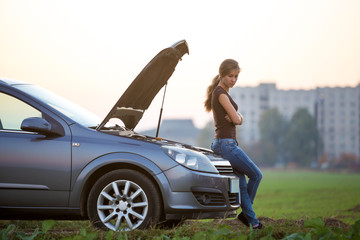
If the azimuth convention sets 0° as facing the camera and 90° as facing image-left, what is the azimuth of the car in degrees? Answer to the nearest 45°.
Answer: approximately 270°

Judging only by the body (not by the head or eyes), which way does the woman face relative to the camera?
to the viewer's right

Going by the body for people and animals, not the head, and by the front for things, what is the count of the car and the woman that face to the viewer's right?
2

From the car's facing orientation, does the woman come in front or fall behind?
in front

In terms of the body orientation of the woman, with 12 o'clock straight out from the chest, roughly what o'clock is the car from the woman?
The car is roughly at 5 o'clock from the woman.

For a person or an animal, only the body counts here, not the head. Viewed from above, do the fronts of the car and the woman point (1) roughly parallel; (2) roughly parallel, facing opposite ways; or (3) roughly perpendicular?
roughly parallel
